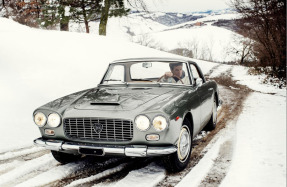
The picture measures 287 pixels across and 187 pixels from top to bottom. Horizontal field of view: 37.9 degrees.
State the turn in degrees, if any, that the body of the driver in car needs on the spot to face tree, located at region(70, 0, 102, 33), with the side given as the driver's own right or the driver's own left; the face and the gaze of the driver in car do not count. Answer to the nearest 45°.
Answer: approximately 135° to the driver's own right

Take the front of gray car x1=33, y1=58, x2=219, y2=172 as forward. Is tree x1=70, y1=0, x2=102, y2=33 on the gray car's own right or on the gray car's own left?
on the gray car's own right

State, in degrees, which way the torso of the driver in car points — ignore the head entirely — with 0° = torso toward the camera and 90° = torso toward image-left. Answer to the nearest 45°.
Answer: approximately 45°

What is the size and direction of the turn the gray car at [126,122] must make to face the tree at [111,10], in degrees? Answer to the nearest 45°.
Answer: approximately 135° to its right

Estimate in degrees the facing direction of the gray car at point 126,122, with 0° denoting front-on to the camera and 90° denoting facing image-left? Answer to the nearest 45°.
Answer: approximately 45°

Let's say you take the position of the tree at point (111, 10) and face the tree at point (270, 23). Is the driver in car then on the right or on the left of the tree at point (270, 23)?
right
